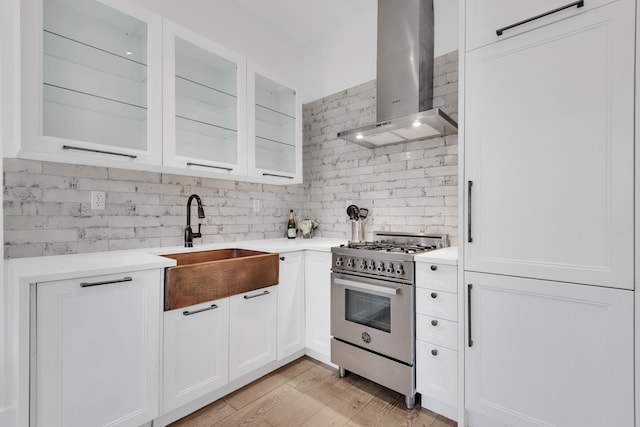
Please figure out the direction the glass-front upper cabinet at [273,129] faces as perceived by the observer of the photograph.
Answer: facing the viewer and to the right of the viewer

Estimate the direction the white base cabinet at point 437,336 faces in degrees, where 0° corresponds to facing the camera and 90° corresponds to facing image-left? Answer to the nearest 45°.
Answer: approximately 45°

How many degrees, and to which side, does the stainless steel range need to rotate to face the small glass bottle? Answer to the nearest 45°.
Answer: approximately 90° to its right

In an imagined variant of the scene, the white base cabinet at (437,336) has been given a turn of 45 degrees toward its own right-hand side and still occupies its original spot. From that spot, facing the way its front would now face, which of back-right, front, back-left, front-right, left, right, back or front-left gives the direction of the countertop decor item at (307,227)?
front-right
